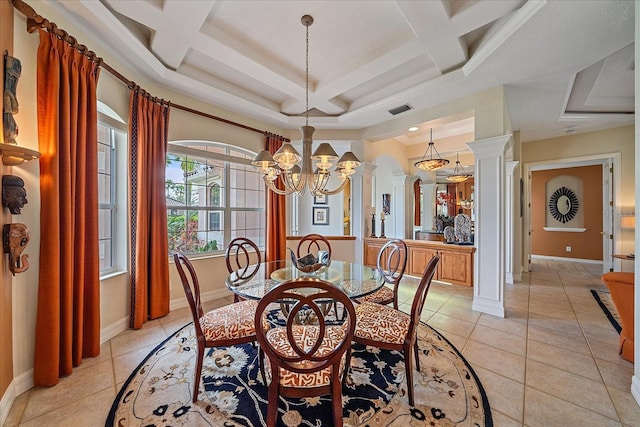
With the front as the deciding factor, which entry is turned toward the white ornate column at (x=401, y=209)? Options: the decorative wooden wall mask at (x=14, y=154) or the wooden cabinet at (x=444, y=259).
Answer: the decorative wooden wall mask

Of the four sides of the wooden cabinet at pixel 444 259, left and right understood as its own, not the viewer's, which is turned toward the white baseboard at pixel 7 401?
front

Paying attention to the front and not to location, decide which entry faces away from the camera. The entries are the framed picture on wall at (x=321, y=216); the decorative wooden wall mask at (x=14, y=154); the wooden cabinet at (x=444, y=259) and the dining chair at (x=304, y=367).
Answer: the dining chair

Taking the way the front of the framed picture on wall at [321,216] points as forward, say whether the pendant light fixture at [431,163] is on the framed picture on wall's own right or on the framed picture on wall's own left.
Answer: on the framed picture on wall's own left

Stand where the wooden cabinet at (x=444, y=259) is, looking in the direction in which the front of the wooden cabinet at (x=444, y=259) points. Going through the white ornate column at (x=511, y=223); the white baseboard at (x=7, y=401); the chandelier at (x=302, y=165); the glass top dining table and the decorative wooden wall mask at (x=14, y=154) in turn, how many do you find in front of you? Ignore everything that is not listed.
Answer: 4

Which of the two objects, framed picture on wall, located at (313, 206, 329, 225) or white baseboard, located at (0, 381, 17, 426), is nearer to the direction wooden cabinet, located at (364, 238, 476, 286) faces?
the white baseboard

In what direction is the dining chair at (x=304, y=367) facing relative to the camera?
away from the camera

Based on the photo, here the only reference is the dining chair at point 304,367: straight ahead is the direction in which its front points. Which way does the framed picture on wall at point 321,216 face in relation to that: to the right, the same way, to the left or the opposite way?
the opposite way

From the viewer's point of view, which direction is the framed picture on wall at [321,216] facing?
toward the camera

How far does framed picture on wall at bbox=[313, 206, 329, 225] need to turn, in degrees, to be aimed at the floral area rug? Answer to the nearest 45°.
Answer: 0° — it already faces it

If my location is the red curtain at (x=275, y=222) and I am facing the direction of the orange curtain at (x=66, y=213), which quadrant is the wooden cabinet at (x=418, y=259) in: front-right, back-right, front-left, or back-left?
back-left

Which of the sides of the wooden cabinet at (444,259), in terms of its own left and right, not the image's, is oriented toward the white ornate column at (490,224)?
left

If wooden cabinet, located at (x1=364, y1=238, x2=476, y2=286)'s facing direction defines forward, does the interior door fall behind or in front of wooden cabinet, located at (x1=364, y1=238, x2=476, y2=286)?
behind

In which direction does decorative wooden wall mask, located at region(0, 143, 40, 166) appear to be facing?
to the viewer's right

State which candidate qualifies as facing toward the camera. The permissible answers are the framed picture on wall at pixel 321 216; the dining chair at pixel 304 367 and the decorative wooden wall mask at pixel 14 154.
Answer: the framed picture on wall

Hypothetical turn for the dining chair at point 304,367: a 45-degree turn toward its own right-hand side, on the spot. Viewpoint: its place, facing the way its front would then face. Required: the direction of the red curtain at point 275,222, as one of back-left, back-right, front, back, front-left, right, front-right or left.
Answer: front-left

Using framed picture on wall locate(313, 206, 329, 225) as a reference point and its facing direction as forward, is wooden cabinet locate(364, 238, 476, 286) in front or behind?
in front

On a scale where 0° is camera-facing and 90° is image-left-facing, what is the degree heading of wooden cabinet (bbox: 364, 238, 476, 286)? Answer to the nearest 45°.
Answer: approximately 45°
